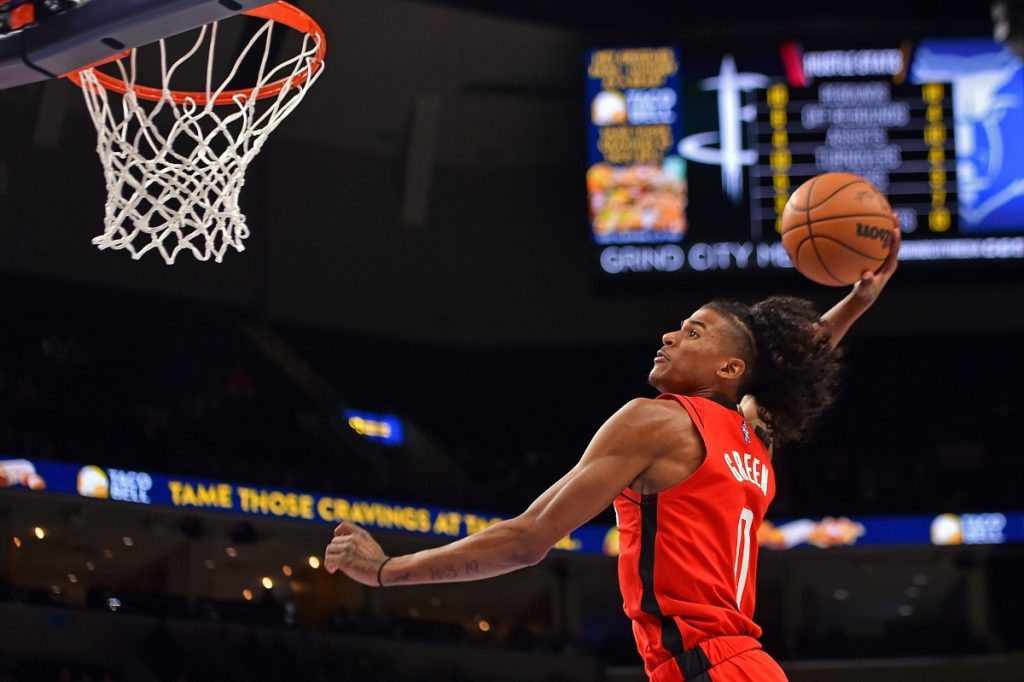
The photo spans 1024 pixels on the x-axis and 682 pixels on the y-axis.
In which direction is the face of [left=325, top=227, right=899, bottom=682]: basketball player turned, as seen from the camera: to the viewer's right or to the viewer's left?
to the viewer's left

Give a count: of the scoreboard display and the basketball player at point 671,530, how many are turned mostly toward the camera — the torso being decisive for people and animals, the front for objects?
1

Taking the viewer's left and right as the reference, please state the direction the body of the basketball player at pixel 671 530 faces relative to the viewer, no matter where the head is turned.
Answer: facing away from the viewer and to the left of the viewer

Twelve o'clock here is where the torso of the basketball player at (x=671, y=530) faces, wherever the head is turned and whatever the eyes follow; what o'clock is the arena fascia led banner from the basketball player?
The arena fascia led banner is roughly at 1 o'clock from the basketball player.

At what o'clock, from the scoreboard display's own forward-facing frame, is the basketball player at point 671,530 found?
The basketball player is roughly at 12 o'clock from the scoreboard display.

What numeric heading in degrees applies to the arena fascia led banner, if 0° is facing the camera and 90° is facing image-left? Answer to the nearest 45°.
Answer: approximately 0°

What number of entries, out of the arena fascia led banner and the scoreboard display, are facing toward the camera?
2

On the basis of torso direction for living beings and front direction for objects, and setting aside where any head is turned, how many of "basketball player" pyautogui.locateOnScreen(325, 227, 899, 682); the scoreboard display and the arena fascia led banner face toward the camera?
2

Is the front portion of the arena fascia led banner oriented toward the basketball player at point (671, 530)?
yes

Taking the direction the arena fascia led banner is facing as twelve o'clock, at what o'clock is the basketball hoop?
The basketball hoop is roughly at 12 o'clock from the arena fascia led banner.

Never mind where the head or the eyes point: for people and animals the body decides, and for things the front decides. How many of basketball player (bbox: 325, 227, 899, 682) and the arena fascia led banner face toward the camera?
1

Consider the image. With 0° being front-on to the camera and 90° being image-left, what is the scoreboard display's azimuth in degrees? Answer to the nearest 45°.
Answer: approximately 0°
